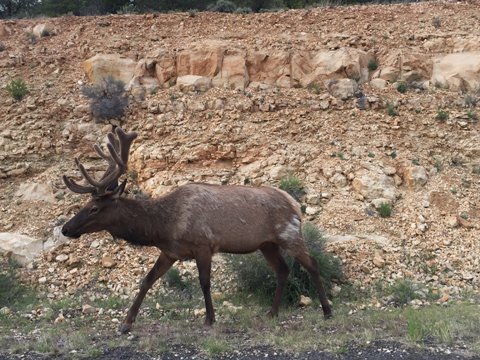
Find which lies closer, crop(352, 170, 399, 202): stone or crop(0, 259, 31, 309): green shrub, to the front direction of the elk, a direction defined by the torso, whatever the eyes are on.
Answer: the green shrub

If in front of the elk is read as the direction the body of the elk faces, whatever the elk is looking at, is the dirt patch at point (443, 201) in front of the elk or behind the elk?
behind

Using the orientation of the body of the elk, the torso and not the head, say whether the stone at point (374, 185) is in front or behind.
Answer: behind

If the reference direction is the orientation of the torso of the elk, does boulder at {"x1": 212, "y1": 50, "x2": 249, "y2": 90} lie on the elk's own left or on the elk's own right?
on the elk's own right

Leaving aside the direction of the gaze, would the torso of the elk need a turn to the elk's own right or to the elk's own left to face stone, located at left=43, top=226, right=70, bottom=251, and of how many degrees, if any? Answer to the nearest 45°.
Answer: approximately 45° to the elk's own right

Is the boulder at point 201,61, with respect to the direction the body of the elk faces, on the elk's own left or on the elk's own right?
on the elk's own right

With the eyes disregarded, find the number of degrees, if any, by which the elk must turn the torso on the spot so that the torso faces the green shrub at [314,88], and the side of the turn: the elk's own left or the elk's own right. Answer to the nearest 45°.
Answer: approximately 135° to the elk's own right

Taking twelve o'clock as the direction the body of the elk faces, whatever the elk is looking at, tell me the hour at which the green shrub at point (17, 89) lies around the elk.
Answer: The green shrub is roughly at 2 o'clock from the elk.

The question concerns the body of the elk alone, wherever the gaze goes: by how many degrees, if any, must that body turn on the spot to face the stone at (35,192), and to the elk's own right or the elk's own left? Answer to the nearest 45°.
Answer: approximately 45° to the elk's own right

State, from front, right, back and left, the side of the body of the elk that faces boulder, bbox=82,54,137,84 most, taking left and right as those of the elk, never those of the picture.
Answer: right

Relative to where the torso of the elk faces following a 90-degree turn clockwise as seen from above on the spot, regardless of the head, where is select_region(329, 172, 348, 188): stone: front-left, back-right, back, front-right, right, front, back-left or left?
front-right

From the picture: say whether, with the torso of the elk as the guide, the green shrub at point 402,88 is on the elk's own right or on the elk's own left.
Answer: on the elk's own right

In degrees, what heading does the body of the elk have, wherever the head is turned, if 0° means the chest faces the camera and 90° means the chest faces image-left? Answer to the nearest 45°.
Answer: approximately 90°

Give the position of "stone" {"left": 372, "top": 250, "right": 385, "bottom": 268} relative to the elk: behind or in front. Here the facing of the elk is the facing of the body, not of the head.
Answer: behind

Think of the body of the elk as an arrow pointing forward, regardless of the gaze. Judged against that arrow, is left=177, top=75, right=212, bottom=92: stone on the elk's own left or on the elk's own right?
on the elk's own right

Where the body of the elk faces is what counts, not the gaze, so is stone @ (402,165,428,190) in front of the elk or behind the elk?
behind
